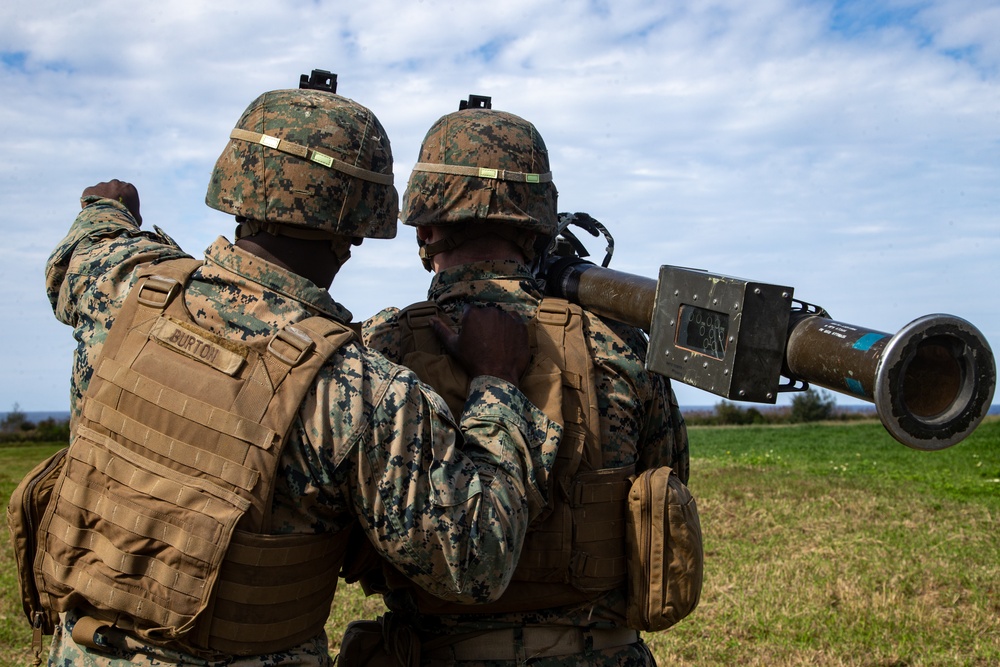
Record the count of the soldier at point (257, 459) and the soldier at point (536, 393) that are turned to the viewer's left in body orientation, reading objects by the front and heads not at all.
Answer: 0

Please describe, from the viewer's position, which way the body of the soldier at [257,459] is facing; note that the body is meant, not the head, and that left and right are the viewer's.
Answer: facing away from the viewer and to the right of the viewer

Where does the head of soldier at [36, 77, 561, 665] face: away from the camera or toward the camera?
away from the camera

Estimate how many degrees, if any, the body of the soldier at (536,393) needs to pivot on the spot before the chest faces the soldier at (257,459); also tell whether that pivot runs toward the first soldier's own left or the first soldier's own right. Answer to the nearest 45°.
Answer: approximately 135° to the first soldier's own left

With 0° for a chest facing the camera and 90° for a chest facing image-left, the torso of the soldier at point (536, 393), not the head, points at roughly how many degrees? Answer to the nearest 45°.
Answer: approximately 180°
